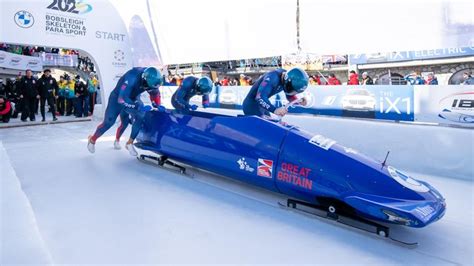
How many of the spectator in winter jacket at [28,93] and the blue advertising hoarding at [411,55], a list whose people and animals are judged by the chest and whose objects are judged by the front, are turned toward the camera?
2

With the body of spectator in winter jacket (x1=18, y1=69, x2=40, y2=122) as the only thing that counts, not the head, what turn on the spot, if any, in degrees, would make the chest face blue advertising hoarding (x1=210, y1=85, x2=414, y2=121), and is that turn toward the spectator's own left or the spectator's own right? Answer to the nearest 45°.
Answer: approximately 45° to the spectator's own left

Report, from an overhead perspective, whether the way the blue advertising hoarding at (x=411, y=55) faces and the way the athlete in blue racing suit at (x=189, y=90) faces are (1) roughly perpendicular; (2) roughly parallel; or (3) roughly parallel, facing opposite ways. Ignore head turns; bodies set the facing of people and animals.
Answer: roughly perpendicular

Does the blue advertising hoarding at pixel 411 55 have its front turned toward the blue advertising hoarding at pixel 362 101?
yes

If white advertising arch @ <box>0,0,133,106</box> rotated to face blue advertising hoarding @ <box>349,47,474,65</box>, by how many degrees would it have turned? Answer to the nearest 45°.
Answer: approximately 90° to its left

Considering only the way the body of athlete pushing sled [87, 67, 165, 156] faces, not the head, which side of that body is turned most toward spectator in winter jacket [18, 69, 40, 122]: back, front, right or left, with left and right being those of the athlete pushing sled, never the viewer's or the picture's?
back

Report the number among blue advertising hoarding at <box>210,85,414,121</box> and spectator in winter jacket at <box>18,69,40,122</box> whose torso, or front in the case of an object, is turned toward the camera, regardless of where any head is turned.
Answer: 2

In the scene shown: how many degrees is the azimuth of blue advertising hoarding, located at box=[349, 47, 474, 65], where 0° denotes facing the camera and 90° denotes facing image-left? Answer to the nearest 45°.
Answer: approximately 0°
